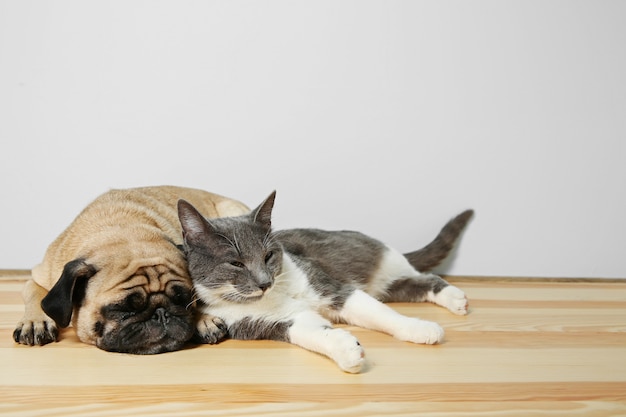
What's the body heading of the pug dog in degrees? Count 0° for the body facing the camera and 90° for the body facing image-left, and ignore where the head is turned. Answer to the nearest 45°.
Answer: approximately 0°
